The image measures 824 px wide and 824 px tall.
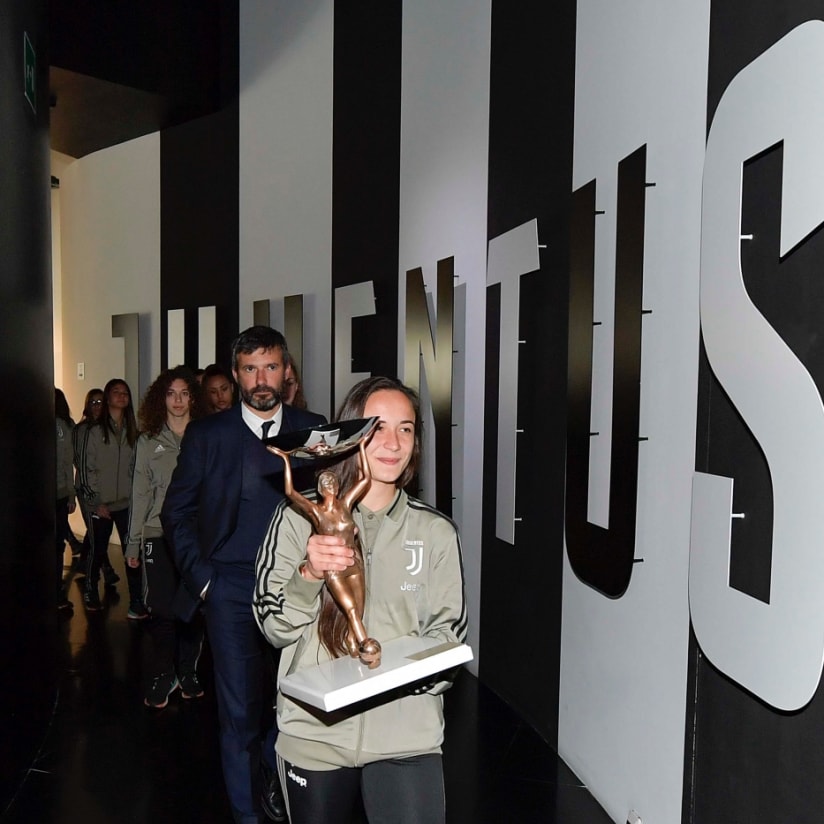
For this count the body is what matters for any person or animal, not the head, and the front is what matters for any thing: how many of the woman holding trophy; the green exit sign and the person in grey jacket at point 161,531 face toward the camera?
2

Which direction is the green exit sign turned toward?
to the viewer's right

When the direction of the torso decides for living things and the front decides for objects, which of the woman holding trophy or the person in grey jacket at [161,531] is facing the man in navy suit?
the person in grey jacket

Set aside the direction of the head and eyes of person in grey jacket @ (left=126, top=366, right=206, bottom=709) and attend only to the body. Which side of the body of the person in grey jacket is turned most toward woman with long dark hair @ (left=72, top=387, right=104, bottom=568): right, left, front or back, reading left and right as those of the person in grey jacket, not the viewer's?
back

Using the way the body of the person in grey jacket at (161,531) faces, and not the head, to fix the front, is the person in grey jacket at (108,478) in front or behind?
behind

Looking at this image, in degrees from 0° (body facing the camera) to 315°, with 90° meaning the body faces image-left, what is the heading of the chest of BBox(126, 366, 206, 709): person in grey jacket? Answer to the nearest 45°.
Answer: approximately 0°
